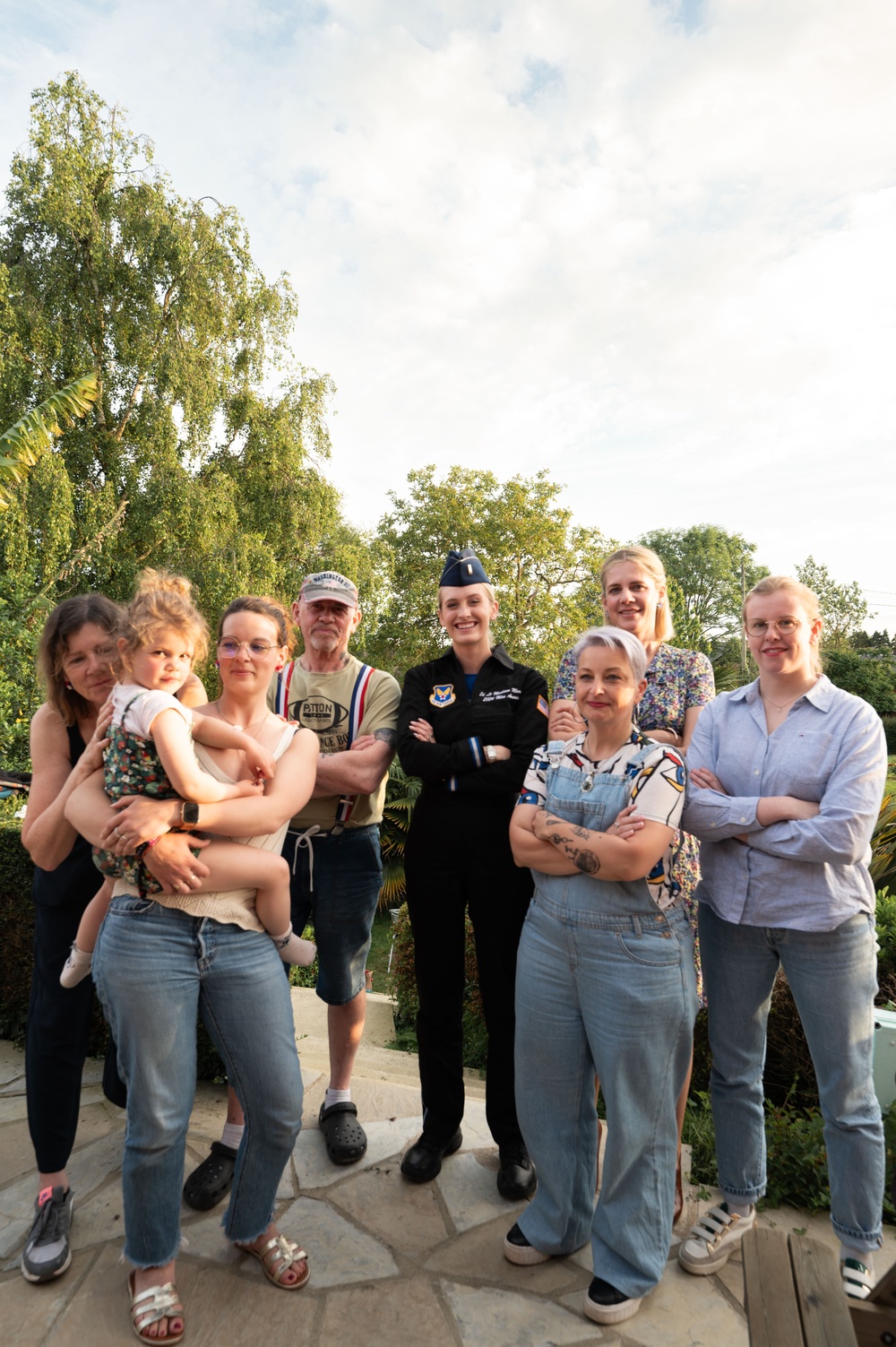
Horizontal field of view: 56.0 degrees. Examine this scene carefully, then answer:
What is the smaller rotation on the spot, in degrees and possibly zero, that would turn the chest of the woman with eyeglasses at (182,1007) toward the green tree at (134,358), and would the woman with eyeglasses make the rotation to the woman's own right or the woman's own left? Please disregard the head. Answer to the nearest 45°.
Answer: approximately 180°

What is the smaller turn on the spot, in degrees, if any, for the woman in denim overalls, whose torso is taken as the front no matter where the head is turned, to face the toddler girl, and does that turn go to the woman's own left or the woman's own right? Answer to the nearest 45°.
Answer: approximately 45° to the woman's own right

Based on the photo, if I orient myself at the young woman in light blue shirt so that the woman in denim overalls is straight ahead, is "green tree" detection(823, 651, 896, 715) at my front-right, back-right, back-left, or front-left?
back-right

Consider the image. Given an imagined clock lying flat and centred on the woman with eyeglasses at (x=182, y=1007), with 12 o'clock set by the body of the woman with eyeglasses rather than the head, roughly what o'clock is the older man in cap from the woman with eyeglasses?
The older man in cap is roughly at 7 o'clock from the woman with eyeglasses.

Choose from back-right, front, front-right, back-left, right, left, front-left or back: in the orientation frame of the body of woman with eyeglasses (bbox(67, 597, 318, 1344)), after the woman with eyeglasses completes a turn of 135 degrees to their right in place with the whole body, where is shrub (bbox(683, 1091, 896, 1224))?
back-right

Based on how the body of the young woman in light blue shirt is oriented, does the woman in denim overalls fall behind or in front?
in front

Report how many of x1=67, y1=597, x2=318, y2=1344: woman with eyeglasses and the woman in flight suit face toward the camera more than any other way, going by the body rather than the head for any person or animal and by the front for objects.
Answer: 2

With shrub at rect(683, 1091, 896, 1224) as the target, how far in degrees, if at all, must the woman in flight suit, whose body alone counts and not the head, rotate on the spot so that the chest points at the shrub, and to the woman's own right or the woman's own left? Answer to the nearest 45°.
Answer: approximately 90° to the woman's own left

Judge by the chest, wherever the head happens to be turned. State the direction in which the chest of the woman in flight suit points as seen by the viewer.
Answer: toward the camera

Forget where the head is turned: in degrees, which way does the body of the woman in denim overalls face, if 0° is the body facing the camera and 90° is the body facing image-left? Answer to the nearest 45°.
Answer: approximately 45°

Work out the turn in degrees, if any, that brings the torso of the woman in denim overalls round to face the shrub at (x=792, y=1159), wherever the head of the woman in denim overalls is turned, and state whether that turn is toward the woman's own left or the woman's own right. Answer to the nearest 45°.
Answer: approximately 180°

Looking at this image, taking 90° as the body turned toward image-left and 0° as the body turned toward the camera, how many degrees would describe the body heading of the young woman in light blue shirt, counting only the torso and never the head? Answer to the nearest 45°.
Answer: approximately 45°
